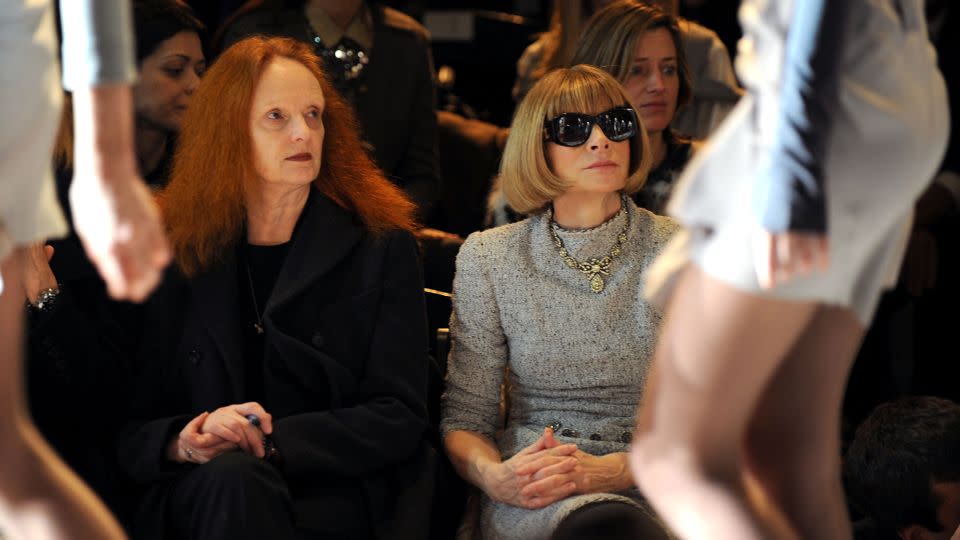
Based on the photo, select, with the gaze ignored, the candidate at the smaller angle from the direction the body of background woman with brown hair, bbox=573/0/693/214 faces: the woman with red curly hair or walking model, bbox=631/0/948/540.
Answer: the walking model

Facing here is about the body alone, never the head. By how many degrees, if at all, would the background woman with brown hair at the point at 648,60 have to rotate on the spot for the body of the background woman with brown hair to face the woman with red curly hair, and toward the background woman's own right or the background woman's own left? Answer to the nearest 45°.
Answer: approximately 90° to the background woman's own right

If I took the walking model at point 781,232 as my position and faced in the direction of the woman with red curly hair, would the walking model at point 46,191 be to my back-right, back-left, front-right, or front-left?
front-left

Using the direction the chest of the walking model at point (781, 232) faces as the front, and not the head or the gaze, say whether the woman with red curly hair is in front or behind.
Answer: in front

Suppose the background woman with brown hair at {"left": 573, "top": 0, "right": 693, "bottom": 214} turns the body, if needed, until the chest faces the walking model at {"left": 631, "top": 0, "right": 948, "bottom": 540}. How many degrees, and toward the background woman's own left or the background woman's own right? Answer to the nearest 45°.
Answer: approximately 45° to the background woman's own right

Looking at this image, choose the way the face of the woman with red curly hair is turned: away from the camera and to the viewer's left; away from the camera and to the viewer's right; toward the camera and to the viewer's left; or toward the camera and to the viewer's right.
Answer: toward the camera and to the viewer's right

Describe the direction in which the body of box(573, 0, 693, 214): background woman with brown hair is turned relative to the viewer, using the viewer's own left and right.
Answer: facing the viewer and to the right of the viewer

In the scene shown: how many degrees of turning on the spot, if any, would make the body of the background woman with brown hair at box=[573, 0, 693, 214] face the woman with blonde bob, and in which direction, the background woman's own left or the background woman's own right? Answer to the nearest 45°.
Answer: approximately 45° to the background woman's own right
